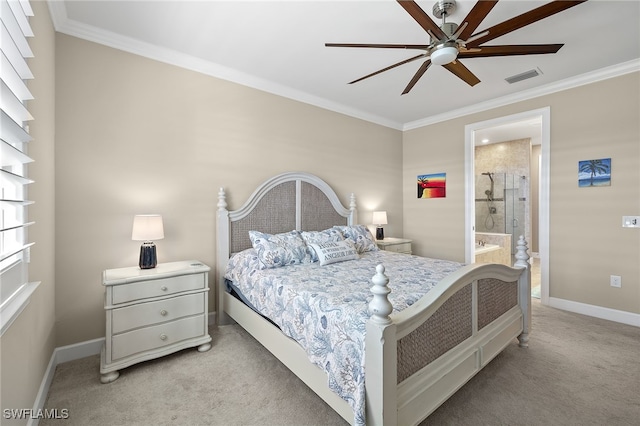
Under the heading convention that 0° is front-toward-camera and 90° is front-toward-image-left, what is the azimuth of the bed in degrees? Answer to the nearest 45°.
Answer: approximately 315°

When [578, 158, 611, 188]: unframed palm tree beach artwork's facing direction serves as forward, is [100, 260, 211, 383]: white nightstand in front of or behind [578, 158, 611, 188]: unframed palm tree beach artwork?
in front

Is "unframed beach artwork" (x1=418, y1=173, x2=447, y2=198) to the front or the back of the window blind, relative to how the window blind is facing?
to the front

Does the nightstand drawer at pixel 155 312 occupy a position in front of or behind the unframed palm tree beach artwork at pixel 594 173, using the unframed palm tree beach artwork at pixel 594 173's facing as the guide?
in front

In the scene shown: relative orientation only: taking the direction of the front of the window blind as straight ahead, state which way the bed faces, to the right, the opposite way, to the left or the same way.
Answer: to the right

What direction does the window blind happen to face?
to the viewer's right

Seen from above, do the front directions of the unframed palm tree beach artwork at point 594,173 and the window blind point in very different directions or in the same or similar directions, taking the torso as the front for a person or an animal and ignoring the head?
very different directions

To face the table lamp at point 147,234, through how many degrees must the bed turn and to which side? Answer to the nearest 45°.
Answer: approximately 135° to its right

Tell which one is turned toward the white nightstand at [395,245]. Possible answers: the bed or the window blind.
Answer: the window blind

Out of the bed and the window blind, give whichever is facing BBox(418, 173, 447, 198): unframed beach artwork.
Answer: the window blind

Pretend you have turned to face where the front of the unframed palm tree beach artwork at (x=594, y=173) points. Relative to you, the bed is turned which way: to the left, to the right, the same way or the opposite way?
to the left

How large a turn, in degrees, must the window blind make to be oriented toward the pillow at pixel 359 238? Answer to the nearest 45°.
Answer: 0° — it already faces it
